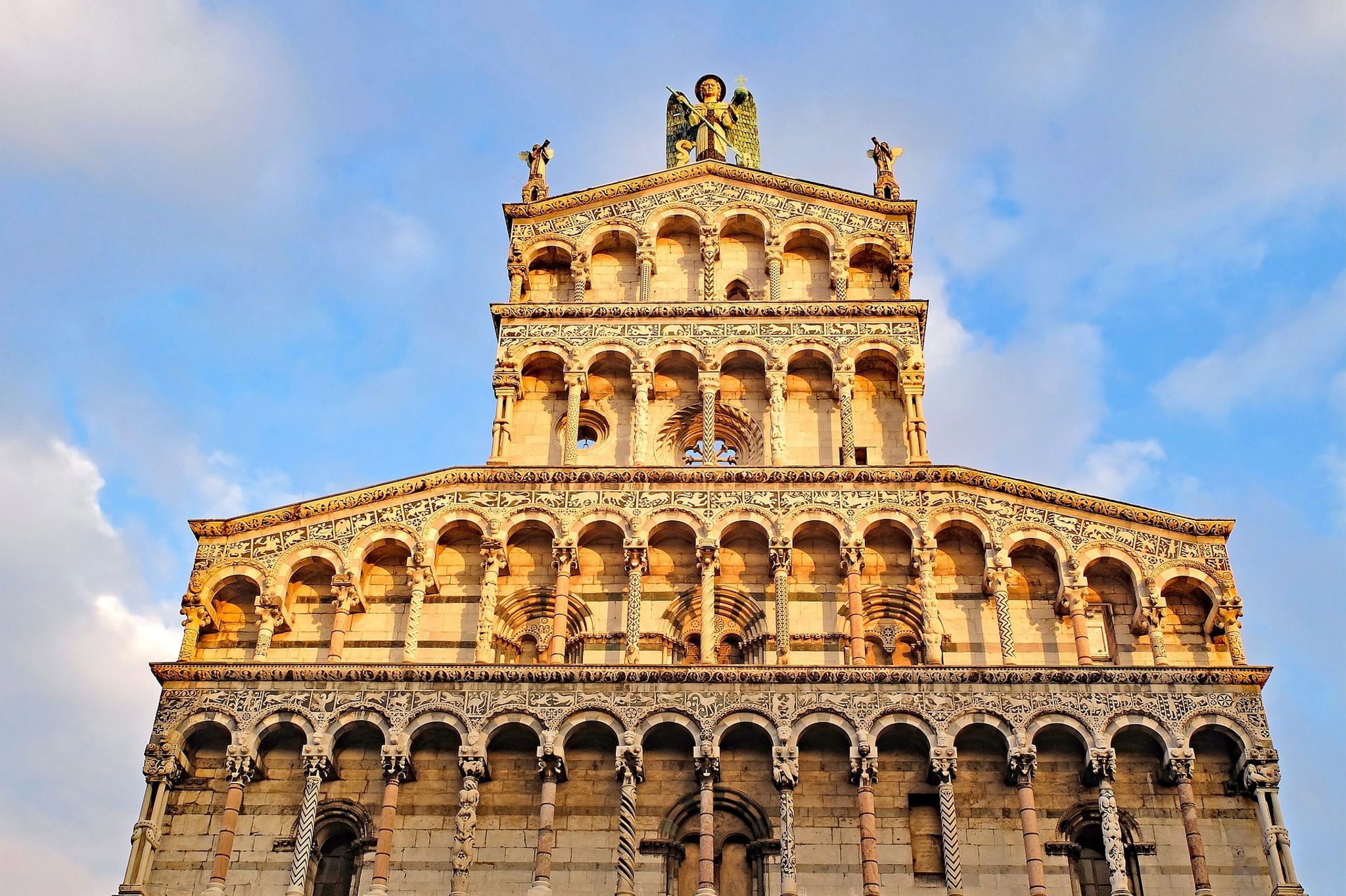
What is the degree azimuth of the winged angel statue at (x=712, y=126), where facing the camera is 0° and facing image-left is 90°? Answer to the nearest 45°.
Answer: approximately 0°

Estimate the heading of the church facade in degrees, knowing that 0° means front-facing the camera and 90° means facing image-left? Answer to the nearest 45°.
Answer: approximately 0°
